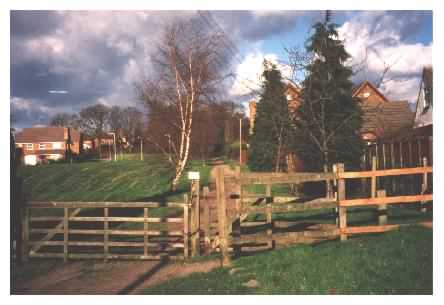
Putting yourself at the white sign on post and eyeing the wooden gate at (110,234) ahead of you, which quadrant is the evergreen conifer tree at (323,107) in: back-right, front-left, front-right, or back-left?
back-right

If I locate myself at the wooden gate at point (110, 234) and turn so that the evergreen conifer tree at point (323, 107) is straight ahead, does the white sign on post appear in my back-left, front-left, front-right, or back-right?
front-right

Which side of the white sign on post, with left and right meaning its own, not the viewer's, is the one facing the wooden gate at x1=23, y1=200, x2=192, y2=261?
right

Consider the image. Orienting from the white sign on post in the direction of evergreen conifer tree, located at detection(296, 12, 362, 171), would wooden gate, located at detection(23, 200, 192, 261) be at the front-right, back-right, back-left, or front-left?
back-left

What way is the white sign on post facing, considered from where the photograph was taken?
facing the viewer

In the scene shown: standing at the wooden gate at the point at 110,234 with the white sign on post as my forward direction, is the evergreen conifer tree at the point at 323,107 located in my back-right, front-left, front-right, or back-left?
front-left

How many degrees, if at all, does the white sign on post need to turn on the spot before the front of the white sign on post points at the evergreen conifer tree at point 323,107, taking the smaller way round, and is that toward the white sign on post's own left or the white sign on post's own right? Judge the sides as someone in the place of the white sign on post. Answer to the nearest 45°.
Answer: approximately 135° to the white sign on post's own left
